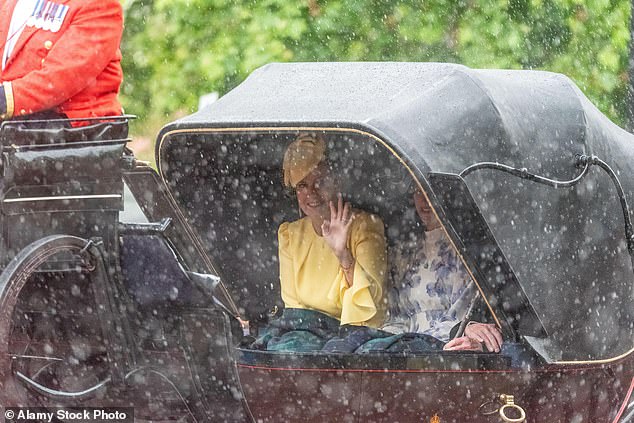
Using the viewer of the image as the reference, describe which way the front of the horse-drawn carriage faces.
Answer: facing the viewer and to the left of the viewer

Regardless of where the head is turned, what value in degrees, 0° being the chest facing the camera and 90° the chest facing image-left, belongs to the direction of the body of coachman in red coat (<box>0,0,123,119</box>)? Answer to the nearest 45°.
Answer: approximately 45°
